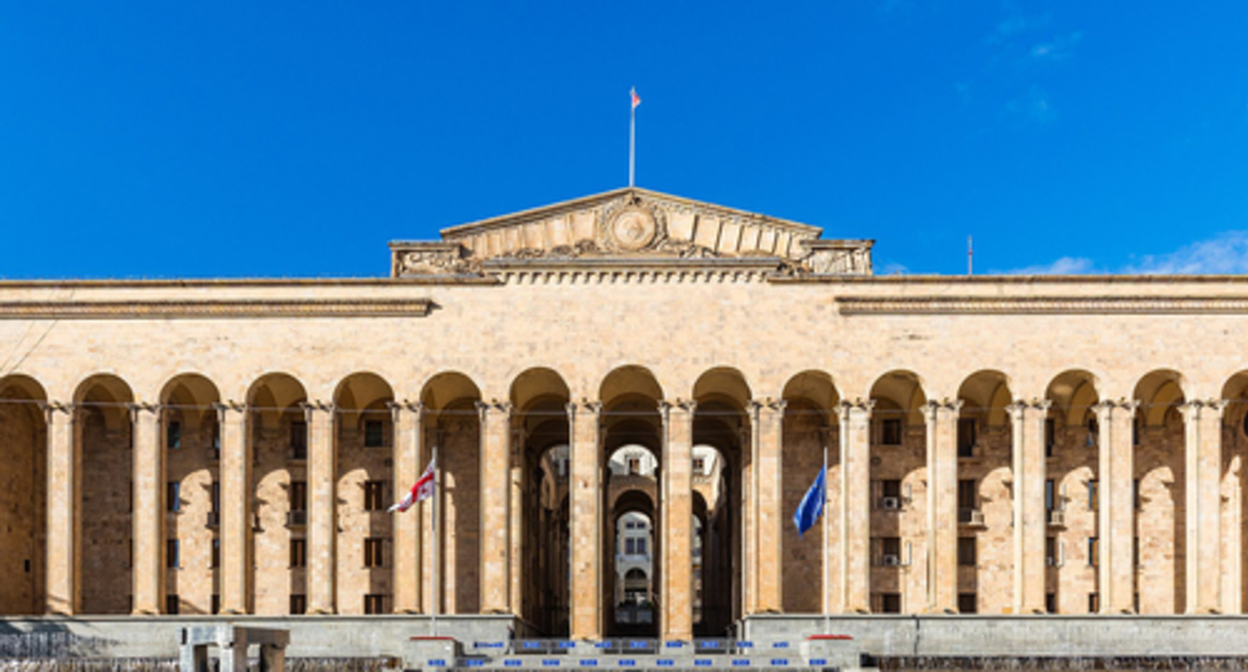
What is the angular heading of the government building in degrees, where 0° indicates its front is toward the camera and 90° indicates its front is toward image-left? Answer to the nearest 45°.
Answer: approximately 0°
